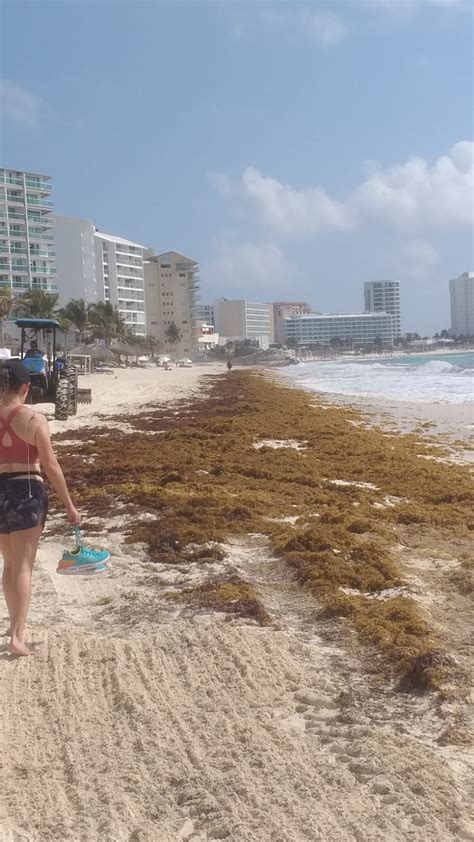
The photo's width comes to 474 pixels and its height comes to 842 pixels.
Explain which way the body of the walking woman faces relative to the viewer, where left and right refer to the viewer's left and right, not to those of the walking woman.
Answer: facing away from the viewer

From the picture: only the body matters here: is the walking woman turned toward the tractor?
yes

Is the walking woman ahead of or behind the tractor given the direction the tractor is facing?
behind
